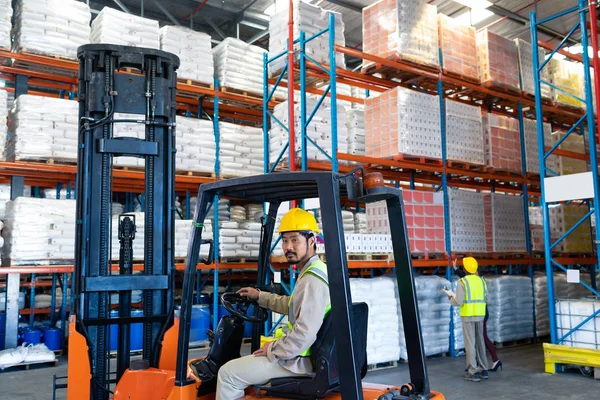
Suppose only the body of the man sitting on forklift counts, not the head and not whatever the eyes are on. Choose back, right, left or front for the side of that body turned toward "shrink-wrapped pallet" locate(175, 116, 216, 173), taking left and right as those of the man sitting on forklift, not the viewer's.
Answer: right

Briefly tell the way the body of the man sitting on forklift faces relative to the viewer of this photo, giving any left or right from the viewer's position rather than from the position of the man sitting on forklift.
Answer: facing to the left of the viewer

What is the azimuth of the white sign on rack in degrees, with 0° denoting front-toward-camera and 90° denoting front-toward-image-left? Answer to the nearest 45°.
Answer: approximately 0°

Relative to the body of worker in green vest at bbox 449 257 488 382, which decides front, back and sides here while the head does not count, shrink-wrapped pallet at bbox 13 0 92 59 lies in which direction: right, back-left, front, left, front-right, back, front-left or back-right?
front-left

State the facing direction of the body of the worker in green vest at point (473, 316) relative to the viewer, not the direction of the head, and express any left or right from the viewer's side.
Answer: facing away from the viewer and to the left of the viewer

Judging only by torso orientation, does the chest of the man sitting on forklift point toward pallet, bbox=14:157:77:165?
no

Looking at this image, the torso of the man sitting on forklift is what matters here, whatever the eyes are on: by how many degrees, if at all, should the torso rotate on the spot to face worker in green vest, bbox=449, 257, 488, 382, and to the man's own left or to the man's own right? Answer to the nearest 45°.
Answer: approximately 135° to the man's own right

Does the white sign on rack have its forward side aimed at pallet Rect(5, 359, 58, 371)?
no

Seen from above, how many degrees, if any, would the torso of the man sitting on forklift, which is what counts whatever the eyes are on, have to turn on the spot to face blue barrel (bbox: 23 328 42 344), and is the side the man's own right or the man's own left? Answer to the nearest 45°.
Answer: approximately 45° to the man's own right

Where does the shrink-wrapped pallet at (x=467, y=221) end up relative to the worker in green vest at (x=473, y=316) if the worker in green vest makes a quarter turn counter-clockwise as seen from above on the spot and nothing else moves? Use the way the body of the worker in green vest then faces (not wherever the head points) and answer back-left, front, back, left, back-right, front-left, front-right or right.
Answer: back-right

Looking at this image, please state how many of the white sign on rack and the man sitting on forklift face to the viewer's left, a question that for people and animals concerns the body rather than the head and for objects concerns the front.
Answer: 1

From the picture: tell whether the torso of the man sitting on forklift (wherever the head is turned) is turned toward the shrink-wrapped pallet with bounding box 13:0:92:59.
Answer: no

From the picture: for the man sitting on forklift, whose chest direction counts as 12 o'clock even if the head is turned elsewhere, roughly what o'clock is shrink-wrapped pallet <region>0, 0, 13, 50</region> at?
The shrink-wrapped pallet is roughly at 2 o'clock from the man sitting on forklift.

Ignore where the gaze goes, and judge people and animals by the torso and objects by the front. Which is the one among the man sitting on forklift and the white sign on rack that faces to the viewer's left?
the man sitting on forklift
